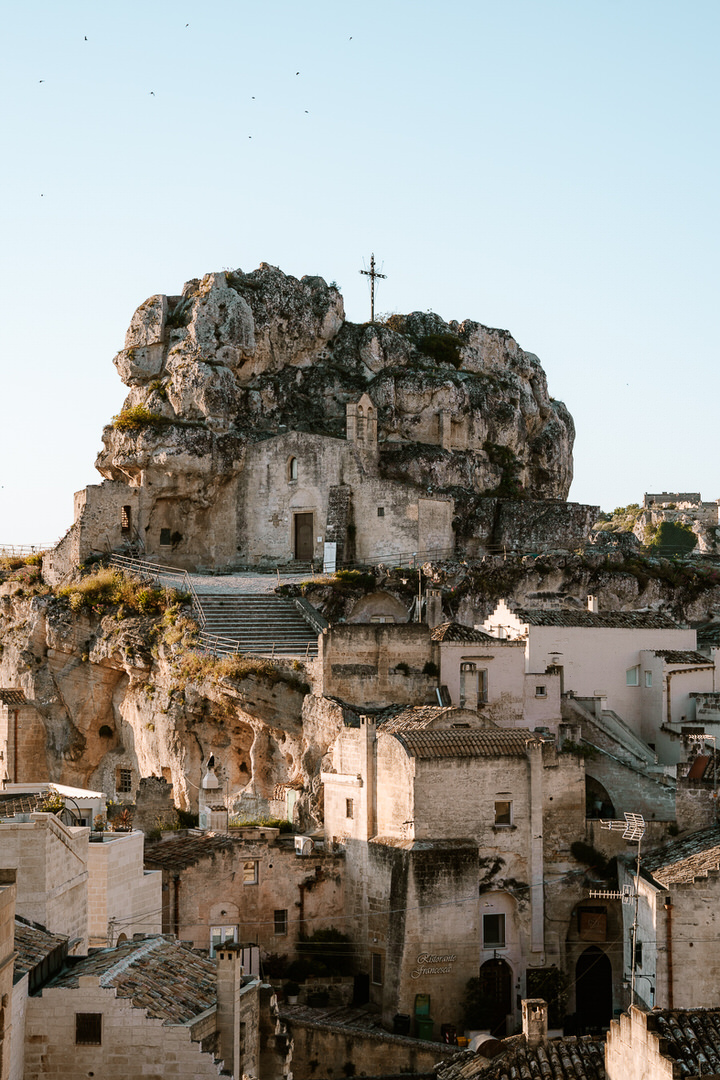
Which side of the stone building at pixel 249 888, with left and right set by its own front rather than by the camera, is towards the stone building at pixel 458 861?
left

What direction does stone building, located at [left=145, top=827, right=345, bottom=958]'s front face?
toward the camera

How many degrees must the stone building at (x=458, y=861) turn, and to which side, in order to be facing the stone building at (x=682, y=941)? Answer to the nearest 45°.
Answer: approximately 45° to its left

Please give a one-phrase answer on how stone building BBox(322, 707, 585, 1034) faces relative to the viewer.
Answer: facing the viewer

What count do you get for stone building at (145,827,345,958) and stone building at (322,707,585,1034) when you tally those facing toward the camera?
2

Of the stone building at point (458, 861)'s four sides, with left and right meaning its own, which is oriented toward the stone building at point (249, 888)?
right

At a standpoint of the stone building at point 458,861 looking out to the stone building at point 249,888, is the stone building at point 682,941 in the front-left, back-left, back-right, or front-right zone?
back-left

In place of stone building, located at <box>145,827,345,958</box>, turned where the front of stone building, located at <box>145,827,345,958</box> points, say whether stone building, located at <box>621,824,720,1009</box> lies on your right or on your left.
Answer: on your left
